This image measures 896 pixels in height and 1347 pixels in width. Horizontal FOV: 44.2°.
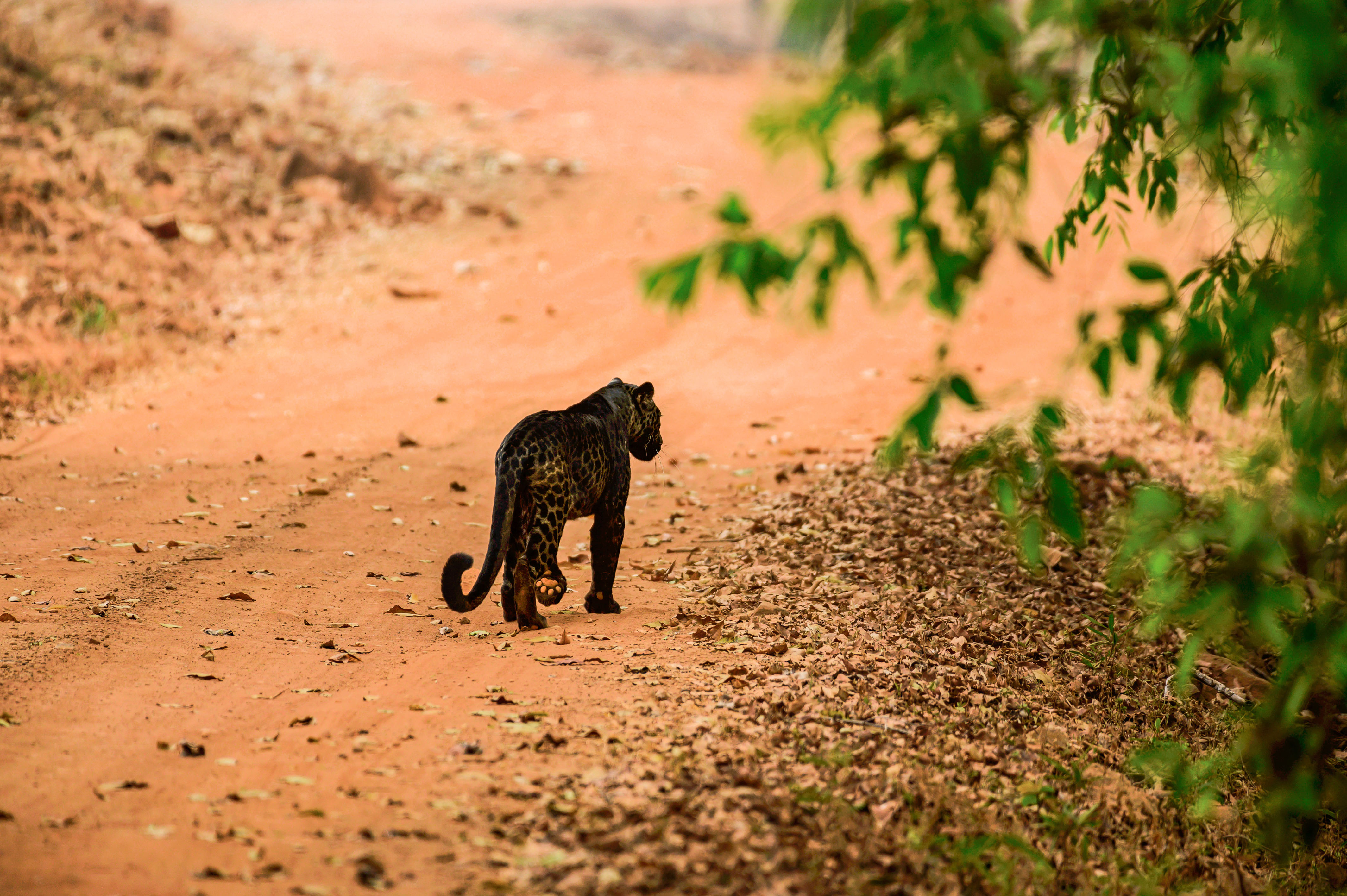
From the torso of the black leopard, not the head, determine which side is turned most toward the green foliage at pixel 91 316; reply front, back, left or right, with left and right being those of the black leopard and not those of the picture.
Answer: left

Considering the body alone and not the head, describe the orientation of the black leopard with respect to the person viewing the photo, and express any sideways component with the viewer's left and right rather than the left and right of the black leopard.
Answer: facing away from the viewer and to the right of the viewer
